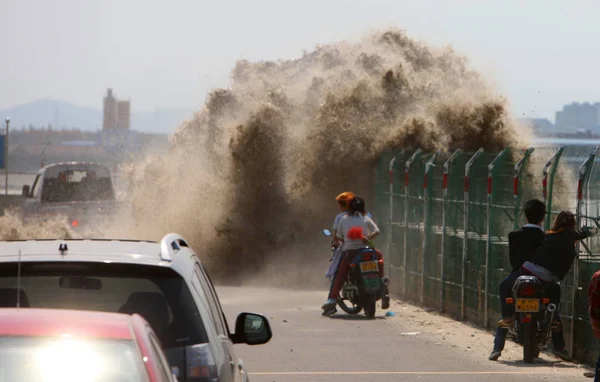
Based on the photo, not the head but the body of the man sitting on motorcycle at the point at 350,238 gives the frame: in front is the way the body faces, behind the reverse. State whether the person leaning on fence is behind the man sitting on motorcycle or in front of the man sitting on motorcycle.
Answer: behind

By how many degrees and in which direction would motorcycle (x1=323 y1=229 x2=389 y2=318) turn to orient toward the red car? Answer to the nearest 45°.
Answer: approximately 135° to its left

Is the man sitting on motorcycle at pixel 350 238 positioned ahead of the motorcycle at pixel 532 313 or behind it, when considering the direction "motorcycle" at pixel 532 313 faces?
ahead

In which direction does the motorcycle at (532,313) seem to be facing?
away from the camera

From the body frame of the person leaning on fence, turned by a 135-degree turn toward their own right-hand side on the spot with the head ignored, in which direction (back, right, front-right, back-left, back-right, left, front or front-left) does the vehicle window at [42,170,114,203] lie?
back-right

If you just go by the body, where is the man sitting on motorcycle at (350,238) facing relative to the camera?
away from the camera

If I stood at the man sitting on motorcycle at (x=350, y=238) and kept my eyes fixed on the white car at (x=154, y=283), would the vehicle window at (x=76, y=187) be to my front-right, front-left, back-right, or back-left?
back-right

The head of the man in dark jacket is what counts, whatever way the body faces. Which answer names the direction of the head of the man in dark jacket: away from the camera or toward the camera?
away from the camera

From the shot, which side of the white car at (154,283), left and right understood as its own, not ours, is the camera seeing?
back

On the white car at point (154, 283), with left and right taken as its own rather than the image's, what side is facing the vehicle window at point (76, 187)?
front

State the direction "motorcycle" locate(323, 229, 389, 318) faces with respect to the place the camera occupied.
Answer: facing away from the viewer and to the left of the viewer

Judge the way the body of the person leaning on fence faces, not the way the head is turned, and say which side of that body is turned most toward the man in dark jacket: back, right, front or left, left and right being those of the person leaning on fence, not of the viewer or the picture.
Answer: left

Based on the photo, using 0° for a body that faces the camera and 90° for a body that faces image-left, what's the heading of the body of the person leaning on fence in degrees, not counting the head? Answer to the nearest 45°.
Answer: approximately 225°

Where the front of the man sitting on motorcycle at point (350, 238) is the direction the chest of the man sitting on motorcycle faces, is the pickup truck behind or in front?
in front
